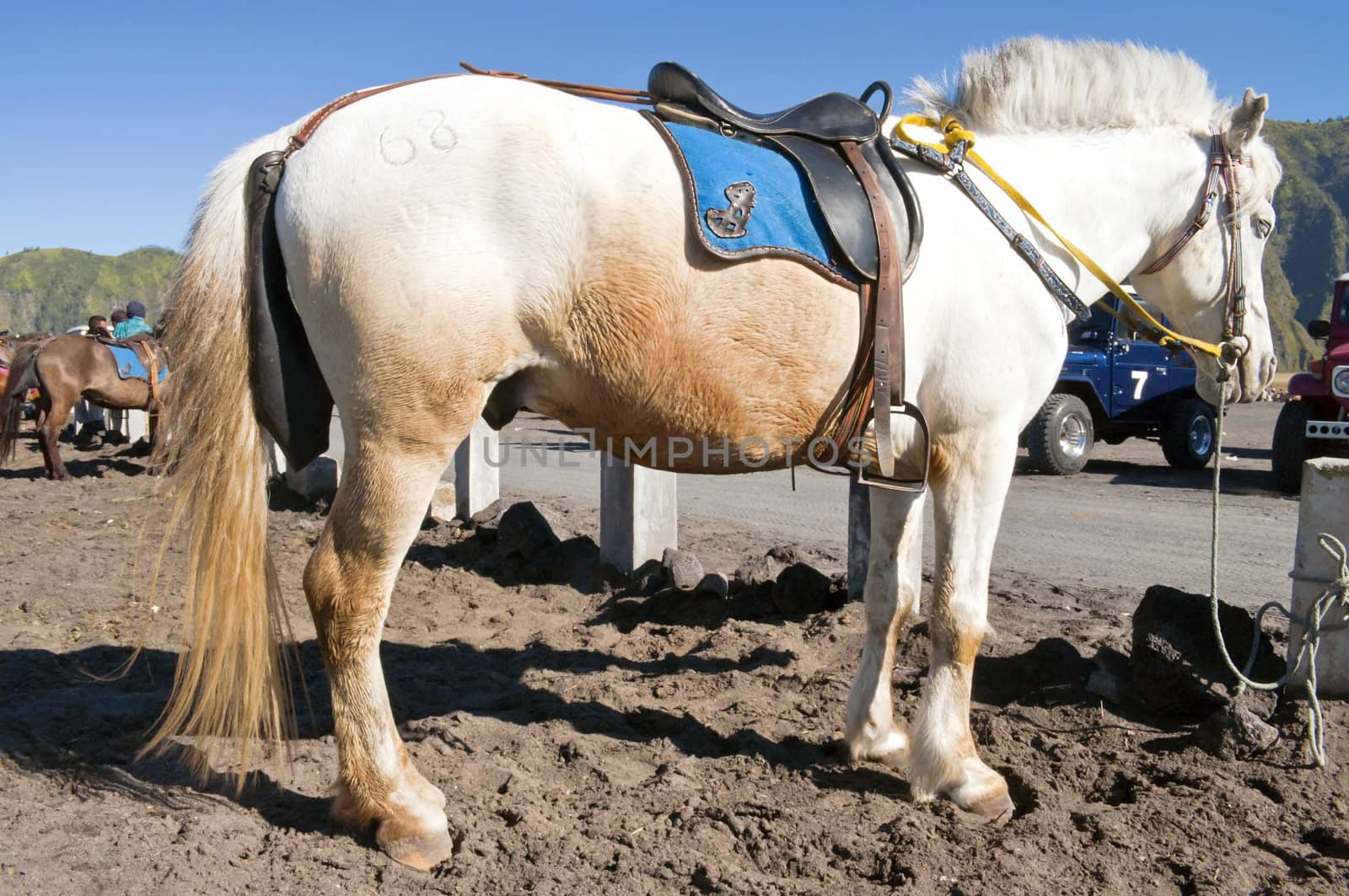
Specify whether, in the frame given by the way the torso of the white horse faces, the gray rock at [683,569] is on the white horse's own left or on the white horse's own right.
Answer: on the white horse's own left

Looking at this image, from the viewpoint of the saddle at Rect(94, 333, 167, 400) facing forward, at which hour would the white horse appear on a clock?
The white horse is roughly at 3 o'clock from the saddle.

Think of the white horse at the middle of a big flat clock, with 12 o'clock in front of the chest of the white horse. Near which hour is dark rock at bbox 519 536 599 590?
The dark rock is roughly at 9 o'clock from the white horse.

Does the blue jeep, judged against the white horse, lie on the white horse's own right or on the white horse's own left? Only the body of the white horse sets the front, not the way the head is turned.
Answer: on the white horse's own left

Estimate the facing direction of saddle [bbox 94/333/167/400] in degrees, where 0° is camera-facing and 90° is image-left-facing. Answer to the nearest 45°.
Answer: approximately 270°

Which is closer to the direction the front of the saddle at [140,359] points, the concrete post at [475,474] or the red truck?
the red truck

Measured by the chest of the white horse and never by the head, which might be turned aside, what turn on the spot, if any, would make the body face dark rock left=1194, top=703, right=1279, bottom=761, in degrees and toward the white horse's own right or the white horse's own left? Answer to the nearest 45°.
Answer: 0° — it already faces it

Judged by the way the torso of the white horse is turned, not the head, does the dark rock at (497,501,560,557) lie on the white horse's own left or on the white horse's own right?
on the white horse's own left

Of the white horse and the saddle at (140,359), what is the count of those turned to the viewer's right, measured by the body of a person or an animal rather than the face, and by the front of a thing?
2

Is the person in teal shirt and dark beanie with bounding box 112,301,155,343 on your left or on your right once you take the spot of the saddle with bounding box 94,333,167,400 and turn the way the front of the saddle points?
on your left

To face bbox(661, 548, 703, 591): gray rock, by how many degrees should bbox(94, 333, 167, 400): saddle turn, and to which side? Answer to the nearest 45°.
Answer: approximately 90° to its right

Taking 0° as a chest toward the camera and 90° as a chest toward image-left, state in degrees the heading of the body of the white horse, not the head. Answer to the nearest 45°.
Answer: approximately 270°

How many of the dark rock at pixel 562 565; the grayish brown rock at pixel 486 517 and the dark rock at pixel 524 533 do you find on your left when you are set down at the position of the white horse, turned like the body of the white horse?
3
